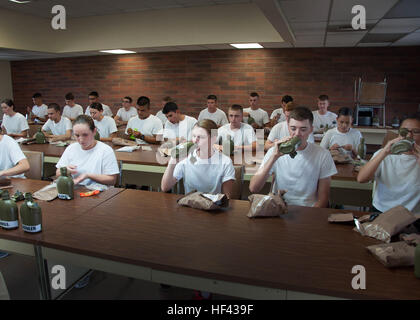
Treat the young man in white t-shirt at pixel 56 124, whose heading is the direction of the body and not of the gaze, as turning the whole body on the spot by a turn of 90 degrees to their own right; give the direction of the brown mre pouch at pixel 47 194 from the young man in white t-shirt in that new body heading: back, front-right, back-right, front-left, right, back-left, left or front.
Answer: back-left

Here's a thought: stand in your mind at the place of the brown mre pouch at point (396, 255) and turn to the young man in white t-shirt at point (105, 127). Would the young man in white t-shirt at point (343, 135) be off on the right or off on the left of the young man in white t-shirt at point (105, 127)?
right

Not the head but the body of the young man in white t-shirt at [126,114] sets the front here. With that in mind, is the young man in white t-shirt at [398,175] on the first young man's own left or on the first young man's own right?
on the first young man's own left

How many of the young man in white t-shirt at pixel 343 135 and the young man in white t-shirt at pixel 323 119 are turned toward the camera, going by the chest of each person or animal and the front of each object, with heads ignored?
2

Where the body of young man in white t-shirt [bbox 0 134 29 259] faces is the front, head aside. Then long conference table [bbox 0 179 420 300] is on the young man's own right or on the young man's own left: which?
on the young man's own left

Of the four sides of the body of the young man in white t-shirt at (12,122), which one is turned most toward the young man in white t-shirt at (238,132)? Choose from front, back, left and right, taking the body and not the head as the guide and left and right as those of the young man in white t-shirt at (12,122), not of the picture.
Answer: left

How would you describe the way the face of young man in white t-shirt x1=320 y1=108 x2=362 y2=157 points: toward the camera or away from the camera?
toward the camera

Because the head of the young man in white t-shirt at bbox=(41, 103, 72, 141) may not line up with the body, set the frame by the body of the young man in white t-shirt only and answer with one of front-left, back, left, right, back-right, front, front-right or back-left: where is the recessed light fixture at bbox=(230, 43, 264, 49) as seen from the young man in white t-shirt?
back-left

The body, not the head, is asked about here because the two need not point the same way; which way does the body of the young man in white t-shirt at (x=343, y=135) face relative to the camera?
toward the camera

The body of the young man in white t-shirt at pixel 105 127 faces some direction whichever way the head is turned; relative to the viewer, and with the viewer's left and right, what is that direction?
facing the viewer and to the left of the viewer

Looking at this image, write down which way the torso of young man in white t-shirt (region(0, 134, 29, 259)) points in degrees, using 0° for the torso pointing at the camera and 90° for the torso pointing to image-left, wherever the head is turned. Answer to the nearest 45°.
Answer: approximately 45°

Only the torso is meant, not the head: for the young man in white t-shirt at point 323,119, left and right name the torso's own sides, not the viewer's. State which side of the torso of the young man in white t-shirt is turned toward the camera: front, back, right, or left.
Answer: front

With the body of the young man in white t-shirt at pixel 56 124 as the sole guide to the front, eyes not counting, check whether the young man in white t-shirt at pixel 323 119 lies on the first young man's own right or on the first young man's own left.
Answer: on the first young man's own left
